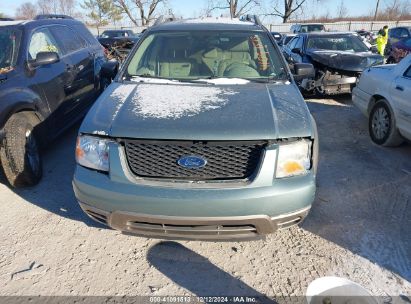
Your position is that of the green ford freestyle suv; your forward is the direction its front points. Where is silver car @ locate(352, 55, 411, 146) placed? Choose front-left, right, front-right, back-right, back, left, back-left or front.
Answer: back-left

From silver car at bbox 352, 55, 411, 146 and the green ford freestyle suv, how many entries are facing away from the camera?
0

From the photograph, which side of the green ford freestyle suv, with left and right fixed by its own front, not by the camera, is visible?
front

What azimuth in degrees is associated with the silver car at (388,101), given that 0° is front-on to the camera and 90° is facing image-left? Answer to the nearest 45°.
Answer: approximately 315°
